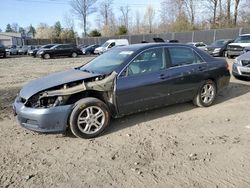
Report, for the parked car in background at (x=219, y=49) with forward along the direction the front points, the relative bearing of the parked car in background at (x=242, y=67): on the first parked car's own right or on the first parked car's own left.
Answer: on the first parked car's own left

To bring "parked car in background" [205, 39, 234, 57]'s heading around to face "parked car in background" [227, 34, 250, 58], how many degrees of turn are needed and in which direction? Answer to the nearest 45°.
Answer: approximately 90° to its left

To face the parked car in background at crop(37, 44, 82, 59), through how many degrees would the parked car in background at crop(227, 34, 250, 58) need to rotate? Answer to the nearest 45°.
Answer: approximately 45° to its right

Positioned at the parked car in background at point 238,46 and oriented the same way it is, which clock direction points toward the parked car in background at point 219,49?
the parked car in background at point 219,49 is roughly at 3 o'clock from the parked car in background at point 238,46.

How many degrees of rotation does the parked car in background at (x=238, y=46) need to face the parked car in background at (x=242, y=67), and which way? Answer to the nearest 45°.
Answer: approximately 45° to its left

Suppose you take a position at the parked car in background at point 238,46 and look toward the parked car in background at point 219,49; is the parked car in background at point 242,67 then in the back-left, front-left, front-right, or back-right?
back-left

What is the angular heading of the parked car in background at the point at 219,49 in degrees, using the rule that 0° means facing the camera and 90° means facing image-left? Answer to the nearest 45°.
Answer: approximately 45°
